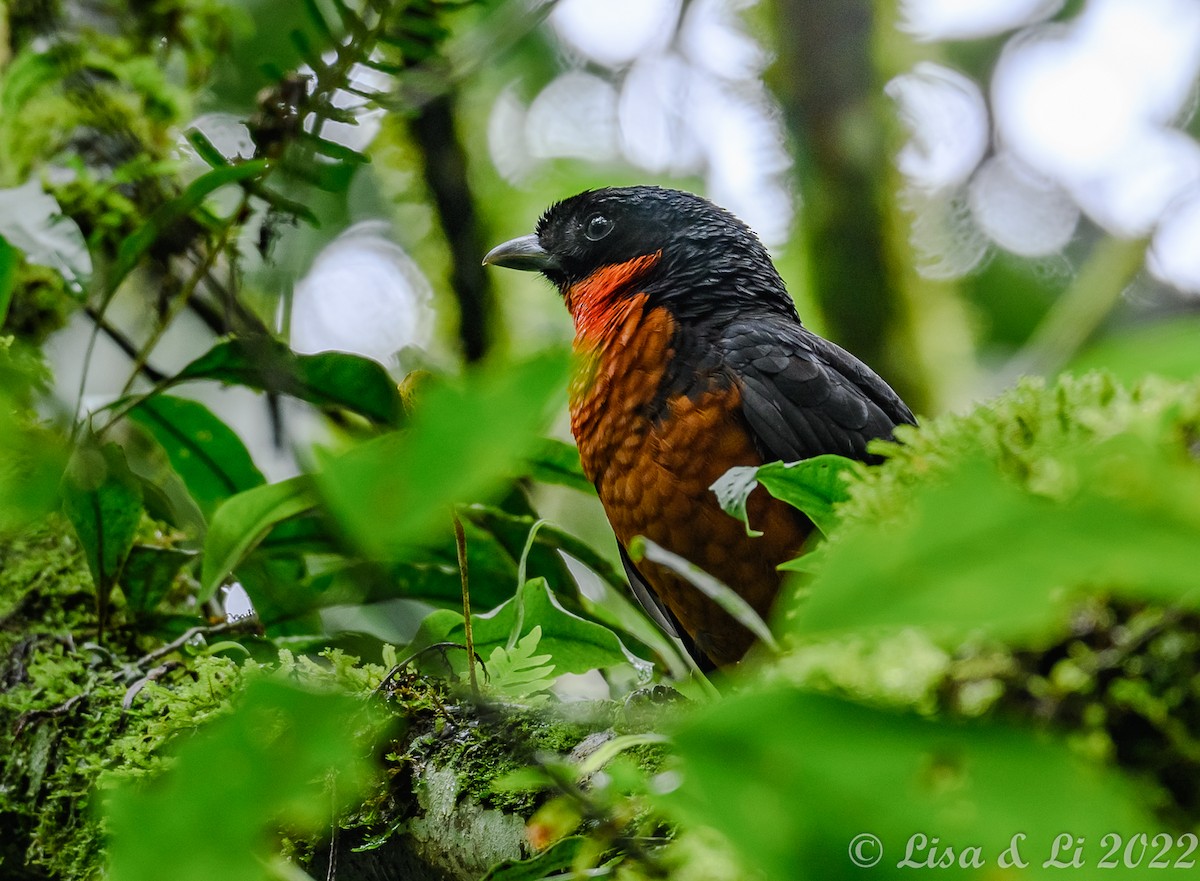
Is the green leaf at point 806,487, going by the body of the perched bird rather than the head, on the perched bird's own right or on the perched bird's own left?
on the perched bird's own left

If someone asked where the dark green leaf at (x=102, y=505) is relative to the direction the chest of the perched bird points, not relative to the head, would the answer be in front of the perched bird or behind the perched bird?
in front

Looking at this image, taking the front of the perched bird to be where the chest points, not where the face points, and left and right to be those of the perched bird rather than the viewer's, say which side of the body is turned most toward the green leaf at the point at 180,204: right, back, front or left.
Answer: front

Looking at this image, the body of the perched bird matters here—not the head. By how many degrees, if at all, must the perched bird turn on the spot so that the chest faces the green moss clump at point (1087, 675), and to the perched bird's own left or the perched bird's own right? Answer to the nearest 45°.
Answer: approximately 90° to the perched bird's own left

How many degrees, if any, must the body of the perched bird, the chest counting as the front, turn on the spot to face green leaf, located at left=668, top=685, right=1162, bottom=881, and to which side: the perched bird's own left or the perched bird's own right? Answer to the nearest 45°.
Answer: approximately 90° to the perched bird's own left

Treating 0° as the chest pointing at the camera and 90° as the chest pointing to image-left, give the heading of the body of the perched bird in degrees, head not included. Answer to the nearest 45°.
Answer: approximately 90°

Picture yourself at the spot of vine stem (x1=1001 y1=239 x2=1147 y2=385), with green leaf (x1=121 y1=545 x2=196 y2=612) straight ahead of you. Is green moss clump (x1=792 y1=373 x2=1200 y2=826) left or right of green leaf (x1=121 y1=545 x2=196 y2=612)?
left

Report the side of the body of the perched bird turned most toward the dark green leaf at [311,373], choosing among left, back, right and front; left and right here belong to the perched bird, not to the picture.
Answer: front

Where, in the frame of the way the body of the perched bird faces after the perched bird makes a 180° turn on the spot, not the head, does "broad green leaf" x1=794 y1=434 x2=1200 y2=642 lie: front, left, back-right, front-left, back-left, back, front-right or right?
right
